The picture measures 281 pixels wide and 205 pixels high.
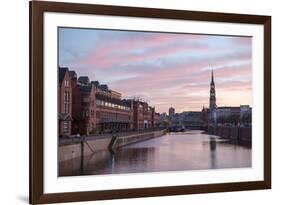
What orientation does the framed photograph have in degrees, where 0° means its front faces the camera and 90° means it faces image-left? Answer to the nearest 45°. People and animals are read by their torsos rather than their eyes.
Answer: approximately 315°
